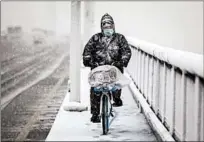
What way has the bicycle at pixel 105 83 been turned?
toward the camera

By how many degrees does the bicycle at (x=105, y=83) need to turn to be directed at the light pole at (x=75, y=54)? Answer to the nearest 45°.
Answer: approximately 180°

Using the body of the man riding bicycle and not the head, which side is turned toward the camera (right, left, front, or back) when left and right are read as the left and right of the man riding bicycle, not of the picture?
front

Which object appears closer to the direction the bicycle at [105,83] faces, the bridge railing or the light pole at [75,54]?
the bridge railing
